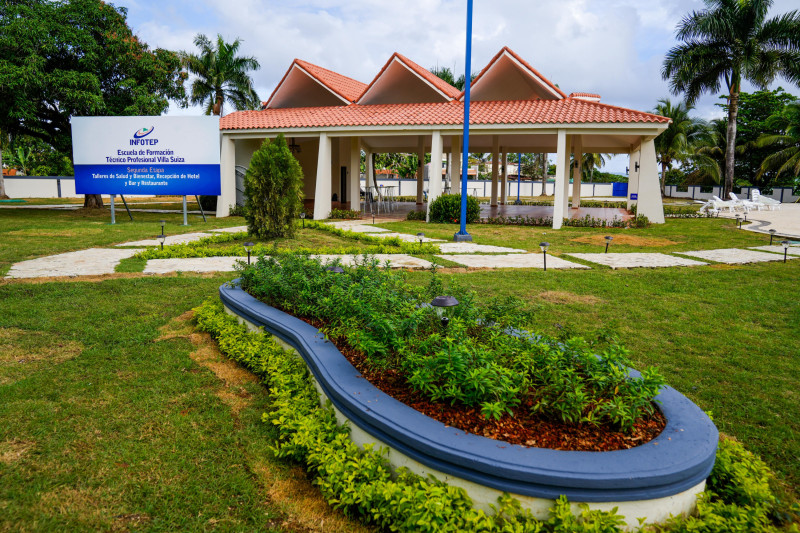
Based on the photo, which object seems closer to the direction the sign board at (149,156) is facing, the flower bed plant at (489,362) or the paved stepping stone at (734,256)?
the flower bed plant

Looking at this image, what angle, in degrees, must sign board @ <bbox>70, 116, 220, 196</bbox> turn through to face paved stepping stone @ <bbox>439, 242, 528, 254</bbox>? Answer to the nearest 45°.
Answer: approximately 45° to its left

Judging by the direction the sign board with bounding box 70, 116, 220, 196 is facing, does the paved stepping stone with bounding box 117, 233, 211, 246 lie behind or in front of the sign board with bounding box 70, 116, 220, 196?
in front

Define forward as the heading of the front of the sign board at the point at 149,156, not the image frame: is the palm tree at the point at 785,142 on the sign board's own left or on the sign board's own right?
on the sign board's own left

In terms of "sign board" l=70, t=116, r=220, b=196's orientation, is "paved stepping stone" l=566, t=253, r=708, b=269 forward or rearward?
forward

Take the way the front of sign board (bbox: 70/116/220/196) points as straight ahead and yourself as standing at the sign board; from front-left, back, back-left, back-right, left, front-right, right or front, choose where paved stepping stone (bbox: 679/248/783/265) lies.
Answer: front-left

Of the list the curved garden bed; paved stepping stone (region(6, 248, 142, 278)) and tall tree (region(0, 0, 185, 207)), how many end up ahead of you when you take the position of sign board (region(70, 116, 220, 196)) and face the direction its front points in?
2

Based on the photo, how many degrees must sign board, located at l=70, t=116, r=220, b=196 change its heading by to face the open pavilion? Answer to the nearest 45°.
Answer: approximately 90° to its left

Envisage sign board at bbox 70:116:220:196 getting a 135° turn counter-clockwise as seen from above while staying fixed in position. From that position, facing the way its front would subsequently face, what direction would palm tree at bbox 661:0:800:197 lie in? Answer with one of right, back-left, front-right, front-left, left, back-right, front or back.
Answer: front-right

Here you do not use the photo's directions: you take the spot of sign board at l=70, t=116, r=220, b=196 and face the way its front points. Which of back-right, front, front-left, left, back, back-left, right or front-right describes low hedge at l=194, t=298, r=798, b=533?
front

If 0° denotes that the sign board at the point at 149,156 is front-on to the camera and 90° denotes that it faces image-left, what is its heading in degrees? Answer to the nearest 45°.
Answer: approximately 0°

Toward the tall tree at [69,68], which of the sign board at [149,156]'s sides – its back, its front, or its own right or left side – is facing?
back

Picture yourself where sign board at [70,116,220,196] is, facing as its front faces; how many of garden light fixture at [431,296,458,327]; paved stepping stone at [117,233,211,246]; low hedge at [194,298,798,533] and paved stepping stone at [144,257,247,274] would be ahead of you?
4

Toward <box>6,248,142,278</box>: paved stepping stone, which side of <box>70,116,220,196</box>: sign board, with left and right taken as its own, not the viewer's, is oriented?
front

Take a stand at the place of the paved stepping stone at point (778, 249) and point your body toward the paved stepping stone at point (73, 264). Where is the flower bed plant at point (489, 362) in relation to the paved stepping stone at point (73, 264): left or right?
left

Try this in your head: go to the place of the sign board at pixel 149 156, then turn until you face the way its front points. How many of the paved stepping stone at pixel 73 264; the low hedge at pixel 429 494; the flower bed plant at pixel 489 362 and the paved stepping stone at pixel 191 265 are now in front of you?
4
